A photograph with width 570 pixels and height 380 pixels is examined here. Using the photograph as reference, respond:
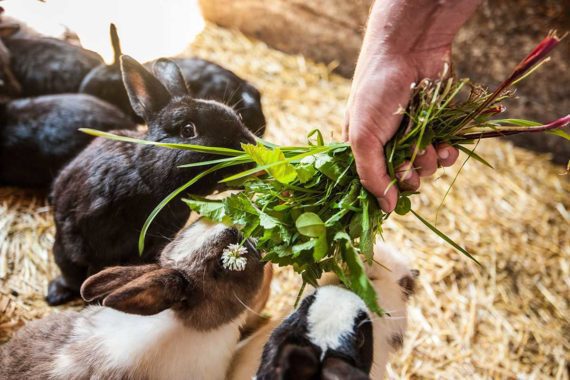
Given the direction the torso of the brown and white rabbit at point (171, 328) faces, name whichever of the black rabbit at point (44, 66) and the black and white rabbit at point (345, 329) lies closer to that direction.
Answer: the black and white rabbit

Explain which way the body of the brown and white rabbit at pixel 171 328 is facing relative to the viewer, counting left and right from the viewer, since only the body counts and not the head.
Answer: facing to the right of the viewer

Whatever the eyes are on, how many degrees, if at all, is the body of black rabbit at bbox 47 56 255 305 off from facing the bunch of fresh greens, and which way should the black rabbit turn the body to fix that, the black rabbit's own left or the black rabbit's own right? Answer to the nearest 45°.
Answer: approximately 45° to the black rabbit's own right

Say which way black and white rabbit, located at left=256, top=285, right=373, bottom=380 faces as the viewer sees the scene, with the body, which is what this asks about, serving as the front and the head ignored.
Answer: away from the camera

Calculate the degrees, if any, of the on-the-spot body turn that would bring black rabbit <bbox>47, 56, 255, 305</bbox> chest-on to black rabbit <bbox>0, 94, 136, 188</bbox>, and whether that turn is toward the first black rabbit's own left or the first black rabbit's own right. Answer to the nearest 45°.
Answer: approximately 135° to the first black rabbit's own left

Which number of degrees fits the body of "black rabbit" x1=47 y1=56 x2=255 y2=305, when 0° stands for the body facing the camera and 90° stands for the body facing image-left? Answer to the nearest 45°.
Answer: approximately 270°

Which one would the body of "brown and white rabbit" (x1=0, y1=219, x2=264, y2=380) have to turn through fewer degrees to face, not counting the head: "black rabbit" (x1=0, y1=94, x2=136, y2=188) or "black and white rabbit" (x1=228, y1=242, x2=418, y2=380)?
the black and white rabbit
